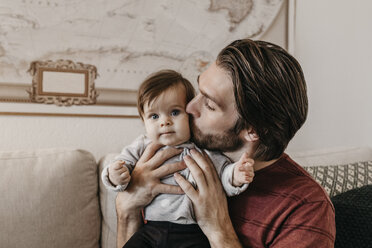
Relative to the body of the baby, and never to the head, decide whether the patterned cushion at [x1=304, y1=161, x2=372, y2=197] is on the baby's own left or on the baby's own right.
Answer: on the baby's own left

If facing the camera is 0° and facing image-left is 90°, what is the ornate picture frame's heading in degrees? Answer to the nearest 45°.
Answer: approximately 0°

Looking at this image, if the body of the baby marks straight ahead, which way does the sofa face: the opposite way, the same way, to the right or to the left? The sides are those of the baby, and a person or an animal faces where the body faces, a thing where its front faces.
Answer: the same way

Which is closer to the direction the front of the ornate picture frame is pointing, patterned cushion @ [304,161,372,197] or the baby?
the baby

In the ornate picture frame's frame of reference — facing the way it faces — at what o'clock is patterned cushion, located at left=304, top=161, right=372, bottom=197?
The patterned cushion is roughly at 10 o'clock from the ornate picture frame.

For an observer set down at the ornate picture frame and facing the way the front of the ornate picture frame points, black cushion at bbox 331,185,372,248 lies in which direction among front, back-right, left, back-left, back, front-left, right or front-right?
front-left

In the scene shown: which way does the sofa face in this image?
toward the camera

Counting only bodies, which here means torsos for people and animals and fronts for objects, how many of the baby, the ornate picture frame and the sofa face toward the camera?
3

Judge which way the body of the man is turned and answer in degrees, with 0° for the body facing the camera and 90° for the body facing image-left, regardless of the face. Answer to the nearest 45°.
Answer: approximately 90°

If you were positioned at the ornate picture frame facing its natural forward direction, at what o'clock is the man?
The man is roughly at 11 o'clock from the ornate picture frame.

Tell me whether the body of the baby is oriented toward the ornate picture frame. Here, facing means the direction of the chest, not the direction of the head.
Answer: no

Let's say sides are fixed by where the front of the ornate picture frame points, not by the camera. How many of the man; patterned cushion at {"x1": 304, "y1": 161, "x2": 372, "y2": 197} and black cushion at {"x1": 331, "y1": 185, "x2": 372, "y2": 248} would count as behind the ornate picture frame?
0

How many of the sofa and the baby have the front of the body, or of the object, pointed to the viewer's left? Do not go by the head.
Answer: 0

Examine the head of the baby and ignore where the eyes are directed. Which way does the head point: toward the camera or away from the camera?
toward the camera
